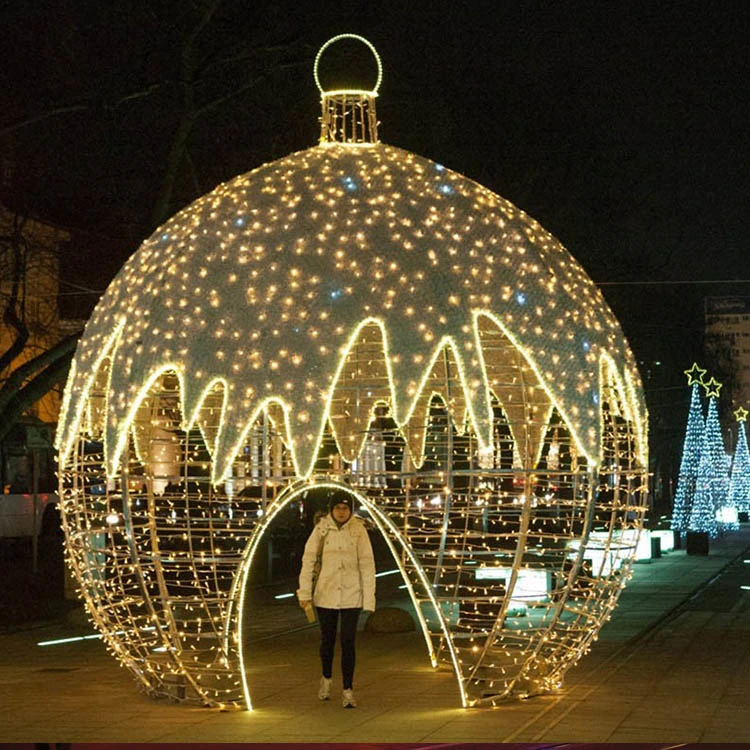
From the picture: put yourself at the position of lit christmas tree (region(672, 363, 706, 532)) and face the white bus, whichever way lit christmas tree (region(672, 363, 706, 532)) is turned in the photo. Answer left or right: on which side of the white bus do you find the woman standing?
left

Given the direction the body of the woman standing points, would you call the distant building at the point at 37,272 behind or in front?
behind

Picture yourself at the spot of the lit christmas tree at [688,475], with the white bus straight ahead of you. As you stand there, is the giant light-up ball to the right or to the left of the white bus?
left

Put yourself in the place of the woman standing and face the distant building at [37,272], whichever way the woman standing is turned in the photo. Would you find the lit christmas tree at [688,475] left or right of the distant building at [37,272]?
right

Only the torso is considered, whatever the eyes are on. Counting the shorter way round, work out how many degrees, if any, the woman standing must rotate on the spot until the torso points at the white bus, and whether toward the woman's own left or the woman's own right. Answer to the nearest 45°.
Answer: approximately 180°

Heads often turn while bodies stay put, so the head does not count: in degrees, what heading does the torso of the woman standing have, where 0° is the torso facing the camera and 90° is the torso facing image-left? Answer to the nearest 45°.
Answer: approximately 0°

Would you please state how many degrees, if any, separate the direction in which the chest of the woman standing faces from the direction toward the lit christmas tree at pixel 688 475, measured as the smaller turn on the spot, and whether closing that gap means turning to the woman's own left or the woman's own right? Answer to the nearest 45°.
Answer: approximately 180°
